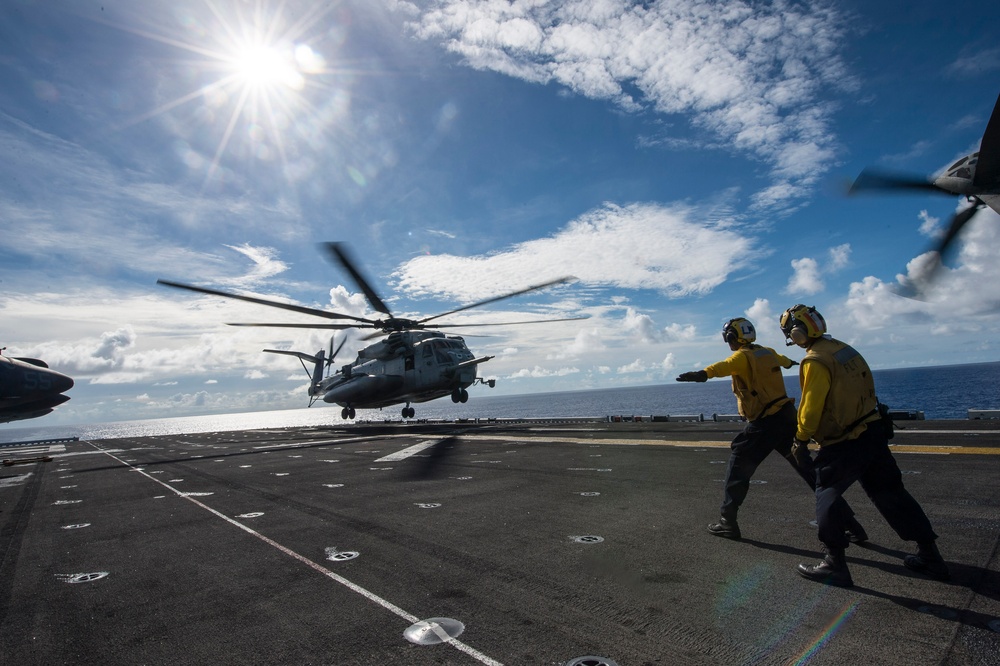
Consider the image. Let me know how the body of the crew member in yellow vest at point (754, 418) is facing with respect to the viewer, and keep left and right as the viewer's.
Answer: facing away from the viewer and to the left of the viewer

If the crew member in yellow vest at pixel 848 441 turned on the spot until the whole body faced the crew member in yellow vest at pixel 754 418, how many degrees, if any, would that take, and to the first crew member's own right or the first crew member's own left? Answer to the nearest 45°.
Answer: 0° — they already face them

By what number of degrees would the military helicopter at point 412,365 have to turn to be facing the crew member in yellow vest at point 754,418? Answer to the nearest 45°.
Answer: approximately 45° to its right

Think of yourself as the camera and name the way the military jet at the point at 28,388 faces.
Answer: facing to the right of the viewer

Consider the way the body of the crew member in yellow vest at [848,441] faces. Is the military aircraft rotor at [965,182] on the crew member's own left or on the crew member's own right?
on the crew member's own right

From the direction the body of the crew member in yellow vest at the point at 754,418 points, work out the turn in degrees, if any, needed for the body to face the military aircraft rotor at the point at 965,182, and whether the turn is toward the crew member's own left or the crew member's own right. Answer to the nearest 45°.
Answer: approximately 90° to the crew member's own right

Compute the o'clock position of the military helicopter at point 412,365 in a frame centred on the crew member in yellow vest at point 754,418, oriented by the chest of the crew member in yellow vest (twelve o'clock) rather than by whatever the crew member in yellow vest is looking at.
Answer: The military helicopter is roughly at 12 o'clock from the crew member in yellow vest.

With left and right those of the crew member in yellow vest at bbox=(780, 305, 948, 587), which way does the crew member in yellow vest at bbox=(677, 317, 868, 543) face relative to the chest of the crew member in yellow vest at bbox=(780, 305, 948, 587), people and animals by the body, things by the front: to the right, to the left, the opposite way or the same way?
the same way

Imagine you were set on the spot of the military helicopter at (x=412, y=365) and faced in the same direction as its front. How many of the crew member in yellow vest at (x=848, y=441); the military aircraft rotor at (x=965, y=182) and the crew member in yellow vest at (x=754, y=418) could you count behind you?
0

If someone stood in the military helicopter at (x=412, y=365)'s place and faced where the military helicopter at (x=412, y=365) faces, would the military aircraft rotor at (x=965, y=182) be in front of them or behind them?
in front

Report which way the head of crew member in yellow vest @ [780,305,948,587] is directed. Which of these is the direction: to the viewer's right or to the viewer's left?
to the viewer's left

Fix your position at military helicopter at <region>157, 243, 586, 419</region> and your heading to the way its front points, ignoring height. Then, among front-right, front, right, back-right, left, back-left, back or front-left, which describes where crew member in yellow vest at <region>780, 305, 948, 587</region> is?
front-right

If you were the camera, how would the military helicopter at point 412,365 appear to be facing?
facing the viewer and to the right of the viewer

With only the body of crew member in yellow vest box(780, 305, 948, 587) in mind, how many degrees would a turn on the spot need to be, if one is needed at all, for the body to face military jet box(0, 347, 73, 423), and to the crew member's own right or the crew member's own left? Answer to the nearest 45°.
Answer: approximately 45° to the crew member's own left

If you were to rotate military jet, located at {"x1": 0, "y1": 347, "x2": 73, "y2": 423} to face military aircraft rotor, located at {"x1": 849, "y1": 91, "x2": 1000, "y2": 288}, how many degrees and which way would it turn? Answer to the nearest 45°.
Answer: approximately 45° to its right

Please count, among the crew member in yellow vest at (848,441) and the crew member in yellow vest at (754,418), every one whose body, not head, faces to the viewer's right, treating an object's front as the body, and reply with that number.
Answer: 0

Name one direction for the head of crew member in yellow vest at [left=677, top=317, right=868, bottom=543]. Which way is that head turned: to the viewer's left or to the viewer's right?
to the viewer's left

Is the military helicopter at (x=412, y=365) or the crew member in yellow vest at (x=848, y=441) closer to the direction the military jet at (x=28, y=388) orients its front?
the military helicopter
